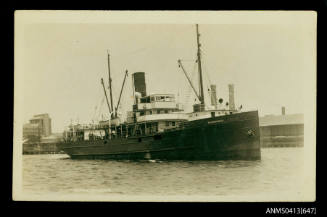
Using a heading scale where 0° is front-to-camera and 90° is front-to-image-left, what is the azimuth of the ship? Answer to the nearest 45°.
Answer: approximately 315°
